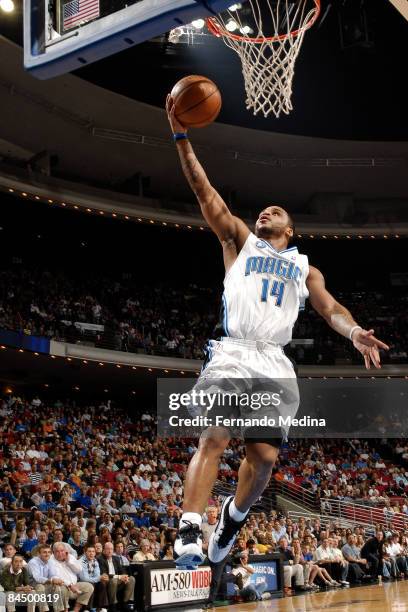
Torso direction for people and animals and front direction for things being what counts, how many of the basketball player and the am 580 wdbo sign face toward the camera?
2

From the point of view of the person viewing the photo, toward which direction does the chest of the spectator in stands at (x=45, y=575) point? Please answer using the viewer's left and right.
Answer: facing the viewer and to the right of the viewer

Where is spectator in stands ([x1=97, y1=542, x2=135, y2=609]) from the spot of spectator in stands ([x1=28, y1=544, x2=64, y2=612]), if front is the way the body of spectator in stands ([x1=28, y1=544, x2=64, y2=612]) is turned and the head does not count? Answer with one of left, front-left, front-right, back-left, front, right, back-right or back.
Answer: left

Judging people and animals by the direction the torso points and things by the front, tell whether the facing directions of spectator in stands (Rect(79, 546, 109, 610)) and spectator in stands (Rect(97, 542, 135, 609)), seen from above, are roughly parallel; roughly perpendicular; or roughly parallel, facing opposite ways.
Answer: roughly parallel

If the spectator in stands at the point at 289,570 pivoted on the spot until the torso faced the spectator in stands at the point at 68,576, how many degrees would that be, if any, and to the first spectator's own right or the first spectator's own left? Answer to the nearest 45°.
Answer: approximately 90° to the first spectator's own right

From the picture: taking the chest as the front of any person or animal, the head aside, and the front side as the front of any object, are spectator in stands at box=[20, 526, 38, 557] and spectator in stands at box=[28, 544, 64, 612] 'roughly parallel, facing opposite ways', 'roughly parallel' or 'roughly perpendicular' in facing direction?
roughly parallel

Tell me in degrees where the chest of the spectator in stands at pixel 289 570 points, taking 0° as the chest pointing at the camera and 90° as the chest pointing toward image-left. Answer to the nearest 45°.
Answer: approximately 315°

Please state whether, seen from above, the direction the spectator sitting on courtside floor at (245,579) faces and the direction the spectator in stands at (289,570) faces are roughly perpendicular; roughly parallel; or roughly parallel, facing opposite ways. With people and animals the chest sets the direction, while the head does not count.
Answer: roughly parallel

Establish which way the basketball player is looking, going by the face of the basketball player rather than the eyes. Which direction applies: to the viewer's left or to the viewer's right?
to the viewer's left

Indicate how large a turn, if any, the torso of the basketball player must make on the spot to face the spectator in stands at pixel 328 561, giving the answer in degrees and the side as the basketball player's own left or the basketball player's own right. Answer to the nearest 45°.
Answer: approximately 180°

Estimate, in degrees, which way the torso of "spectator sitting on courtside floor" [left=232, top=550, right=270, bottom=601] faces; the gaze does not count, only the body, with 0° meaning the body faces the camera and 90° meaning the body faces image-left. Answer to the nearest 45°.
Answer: approximately 315°

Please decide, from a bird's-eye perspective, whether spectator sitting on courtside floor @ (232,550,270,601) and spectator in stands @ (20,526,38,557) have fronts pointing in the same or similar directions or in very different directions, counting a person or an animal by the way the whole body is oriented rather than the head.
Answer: same or similar directions

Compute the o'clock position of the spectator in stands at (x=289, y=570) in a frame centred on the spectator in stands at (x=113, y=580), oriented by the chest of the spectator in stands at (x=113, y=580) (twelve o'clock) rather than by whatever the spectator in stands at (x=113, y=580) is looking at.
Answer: the spectator in stands at (x=289, y=570) is roughly at 9 o'clock from the spectator in stands at (x=113, y=580).

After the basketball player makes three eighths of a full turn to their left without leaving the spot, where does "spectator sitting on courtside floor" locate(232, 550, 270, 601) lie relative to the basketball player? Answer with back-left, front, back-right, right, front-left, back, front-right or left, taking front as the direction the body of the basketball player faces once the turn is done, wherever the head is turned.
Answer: front-left

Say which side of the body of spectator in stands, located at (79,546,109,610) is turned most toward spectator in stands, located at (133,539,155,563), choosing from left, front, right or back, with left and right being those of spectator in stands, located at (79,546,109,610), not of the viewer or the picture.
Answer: left

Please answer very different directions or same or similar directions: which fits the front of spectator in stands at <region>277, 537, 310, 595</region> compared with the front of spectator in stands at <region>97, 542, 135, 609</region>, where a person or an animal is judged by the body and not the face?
same or similar directions

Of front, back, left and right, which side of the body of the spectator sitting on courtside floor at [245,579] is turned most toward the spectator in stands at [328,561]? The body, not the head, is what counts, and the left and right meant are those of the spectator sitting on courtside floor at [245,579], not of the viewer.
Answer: left
